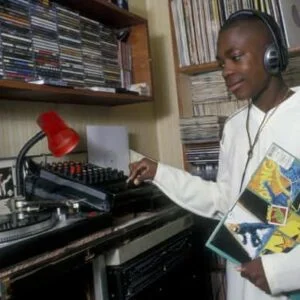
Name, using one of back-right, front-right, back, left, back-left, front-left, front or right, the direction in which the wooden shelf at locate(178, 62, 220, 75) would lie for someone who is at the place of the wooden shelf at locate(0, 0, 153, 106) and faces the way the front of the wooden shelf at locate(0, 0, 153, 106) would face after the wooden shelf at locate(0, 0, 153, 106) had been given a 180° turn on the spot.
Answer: right

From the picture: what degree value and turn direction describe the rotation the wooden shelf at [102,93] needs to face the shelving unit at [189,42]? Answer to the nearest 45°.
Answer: approximately 90° to its left

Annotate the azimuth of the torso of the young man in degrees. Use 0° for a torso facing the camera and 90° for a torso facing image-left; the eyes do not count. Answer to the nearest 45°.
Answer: approximately 45°

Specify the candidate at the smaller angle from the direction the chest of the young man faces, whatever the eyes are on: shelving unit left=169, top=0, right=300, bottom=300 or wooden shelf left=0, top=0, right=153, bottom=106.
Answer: the wooden shelf

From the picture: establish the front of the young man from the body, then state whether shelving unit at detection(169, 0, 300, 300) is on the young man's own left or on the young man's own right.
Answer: on the young man's own right

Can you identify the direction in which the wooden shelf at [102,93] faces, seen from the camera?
facing the viewer and to the right of the viewer

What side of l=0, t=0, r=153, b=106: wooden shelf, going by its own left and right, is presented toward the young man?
front

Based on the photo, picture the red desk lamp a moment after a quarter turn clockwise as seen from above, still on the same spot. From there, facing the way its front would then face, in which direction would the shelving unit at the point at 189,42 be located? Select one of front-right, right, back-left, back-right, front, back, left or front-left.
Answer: back-left

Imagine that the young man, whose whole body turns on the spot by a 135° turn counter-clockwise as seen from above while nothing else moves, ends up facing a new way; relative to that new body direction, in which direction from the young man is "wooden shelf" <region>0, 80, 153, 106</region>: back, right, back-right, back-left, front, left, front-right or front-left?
back

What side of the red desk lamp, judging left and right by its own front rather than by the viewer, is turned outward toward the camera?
right

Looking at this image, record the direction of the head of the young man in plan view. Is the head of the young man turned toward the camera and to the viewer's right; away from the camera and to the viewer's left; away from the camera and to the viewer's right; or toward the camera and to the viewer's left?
toward the camera and to the viewer's left

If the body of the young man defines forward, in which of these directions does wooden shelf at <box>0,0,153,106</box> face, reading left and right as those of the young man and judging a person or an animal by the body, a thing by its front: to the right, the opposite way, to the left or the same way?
to the left

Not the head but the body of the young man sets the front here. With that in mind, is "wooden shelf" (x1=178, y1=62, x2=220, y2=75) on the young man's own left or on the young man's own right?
on the young man's own right

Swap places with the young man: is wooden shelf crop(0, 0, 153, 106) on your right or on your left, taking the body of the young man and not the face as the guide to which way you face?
on your right
